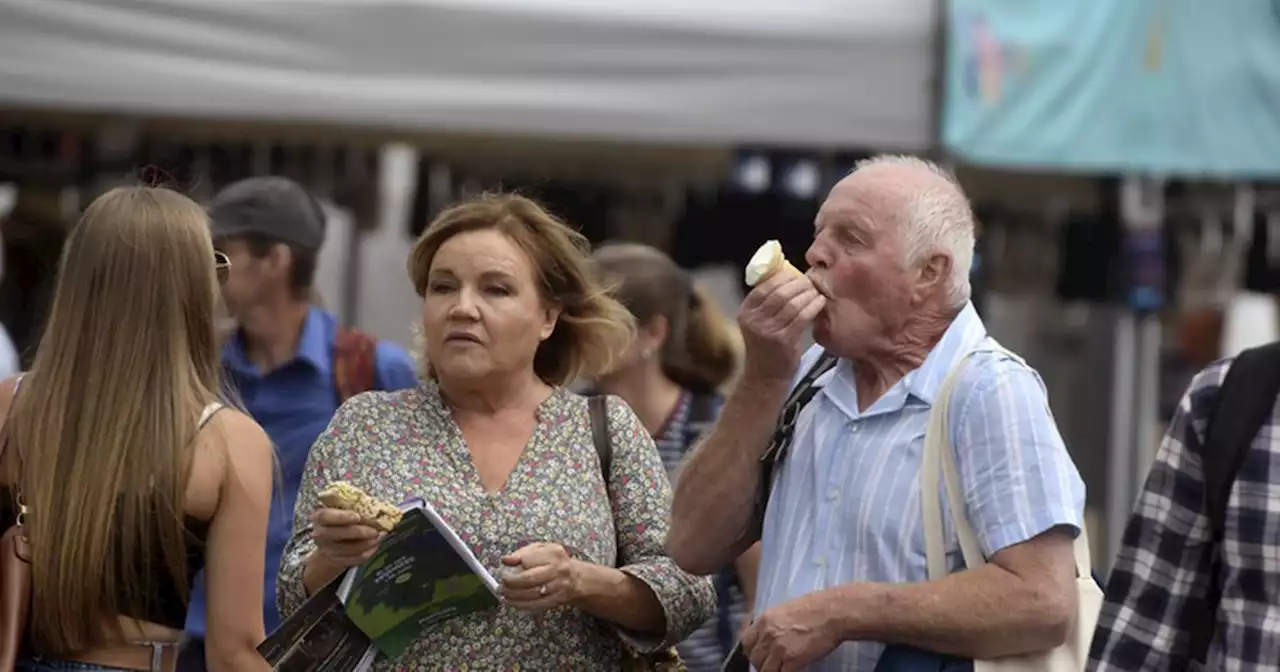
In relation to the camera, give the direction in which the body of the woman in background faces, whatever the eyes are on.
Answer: to the viewer's left

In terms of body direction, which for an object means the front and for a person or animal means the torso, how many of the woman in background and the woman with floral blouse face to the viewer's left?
1

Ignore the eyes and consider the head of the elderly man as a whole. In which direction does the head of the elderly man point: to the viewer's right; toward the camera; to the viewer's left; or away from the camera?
to the viewer's left

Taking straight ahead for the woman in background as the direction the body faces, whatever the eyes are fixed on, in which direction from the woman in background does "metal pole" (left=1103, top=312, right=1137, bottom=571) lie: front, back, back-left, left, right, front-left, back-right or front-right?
back-right

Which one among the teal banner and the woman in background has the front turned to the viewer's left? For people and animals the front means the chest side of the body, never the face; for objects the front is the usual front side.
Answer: the woman in background

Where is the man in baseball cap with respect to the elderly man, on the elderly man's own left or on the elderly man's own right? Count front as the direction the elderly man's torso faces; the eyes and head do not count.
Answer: on the elderly man's own right

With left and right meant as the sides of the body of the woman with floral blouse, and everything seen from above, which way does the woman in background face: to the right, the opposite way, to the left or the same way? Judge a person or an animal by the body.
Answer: to the right

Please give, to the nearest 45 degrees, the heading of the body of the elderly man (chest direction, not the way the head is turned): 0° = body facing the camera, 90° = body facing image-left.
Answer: approximately 45°

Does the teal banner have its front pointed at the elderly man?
yes

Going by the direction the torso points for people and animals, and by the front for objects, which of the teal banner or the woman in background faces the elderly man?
the teal banner
